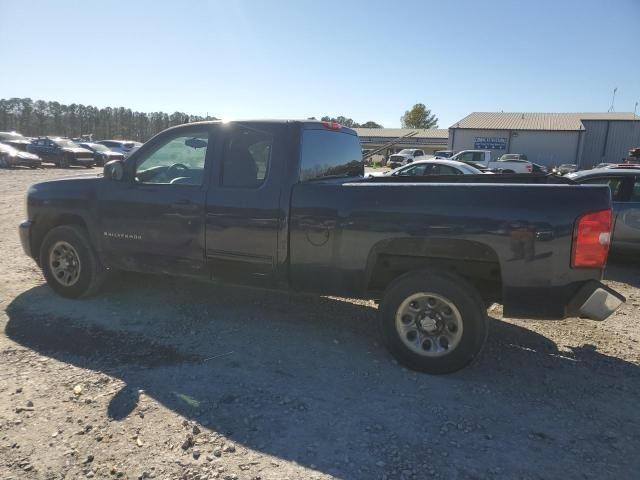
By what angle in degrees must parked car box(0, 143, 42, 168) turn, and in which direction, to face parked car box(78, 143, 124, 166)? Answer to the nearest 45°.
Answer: approximately 45° to its left

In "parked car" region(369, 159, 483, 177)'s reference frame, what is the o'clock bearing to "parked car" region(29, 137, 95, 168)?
"parked car" region(29, 137, 95, 168) is roughly at 1 o'clock from "parked car" region(369, 159, 483, 177).

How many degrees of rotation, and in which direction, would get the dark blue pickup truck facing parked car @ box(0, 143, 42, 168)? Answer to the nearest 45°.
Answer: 0° — it already faces it

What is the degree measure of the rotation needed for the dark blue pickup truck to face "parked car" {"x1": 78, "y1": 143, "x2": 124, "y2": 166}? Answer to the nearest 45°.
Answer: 0° — it already faces it

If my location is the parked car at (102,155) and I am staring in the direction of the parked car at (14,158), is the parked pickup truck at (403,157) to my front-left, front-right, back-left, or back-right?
back-left

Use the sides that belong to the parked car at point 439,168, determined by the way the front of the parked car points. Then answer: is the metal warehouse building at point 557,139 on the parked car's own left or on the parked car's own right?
on the parked car's own right

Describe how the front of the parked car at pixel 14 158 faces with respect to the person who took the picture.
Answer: facing to the right of the viewer

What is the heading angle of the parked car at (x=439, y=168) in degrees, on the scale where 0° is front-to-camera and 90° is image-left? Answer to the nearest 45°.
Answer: approximately 90°

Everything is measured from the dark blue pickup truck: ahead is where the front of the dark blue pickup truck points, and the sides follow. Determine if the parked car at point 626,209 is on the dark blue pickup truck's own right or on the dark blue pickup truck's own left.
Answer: on the dark blue pickup truck's own right
